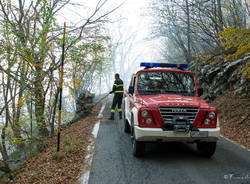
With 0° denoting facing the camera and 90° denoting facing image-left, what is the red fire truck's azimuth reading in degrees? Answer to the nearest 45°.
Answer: approximately 0°
